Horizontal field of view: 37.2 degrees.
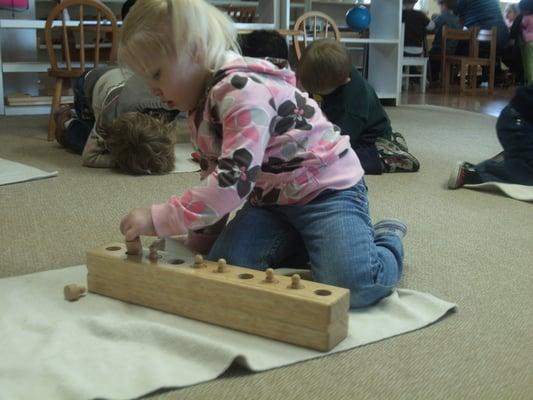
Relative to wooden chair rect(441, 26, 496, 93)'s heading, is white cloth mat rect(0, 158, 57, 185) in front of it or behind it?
behind

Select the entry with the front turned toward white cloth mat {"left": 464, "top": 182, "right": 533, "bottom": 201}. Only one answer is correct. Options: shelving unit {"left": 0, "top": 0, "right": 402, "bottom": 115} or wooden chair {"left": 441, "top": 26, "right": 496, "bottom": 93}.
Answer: the shelving unit

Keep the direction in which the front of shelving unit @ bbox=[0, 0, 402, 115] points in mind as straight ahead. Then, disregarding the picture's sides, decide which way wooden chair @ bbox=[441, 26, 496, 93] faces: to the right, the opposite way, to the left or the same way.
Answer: the opposite way

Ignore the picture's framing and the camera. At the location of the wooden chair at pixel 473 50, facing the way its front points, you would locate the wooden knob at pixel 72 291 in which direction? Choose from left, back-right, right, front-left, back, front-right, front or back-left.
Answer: back

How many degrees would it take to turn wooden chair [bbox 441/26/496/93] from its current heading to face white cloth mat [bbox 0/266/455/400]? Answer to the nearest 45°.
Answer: approximately 180°

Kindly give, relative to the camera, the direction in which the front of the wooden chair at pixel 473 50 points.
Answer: facing away from the viewer

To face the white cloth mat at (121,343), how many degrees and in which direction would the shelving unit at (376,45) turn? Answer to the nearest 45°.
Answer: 0° — it already faces it

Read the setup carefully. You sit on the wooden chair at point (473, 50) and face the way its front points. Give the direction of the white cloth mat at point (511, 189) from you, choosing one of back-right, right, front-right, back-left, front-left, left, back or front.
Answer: back

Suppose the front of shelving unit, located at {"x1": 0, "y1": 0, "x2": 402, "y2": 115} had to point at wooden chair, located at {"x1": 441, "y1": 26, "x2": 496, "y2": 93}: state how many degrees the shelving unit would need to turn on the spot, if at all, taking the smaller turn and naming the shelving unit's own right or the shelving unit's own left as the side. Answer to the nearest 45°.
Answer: approximately 135° to the shelving unit's own left

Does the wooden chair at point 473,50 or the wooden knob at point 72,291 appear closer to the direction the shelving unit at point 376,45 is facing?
the wooden knob

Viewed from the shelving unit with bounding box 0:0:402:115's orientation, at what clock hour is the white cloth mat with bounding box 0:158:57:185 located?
The white cloth mat is roughly at 1 o'clock from the shelving unit.
